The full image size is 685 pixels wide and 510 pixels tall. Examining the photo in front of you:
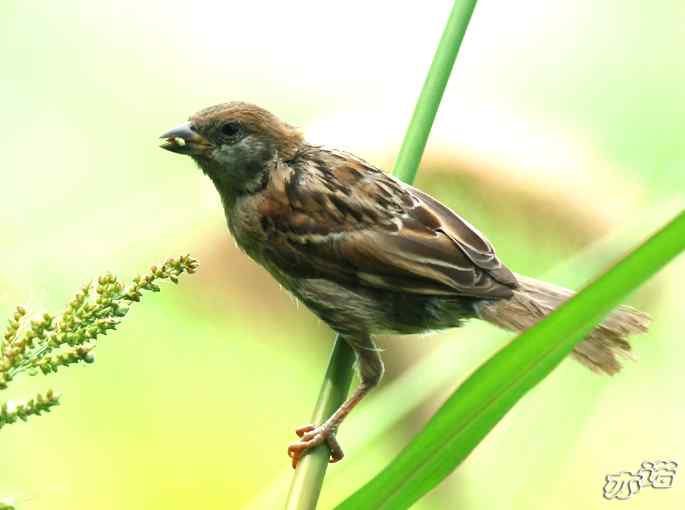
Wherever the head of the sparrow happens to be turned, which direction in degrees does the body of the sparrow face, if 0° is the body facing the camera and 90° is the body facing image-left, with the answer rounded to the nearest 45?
approximately 90°

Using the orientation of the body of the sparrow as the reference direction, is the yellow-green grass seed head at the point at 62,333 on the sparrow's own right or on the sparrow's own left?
on the sparrow's own left

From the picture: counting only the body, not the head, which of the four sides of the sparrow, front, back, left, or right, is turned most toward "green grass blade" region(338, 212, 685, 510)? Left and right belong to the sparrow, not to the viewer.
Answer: back
